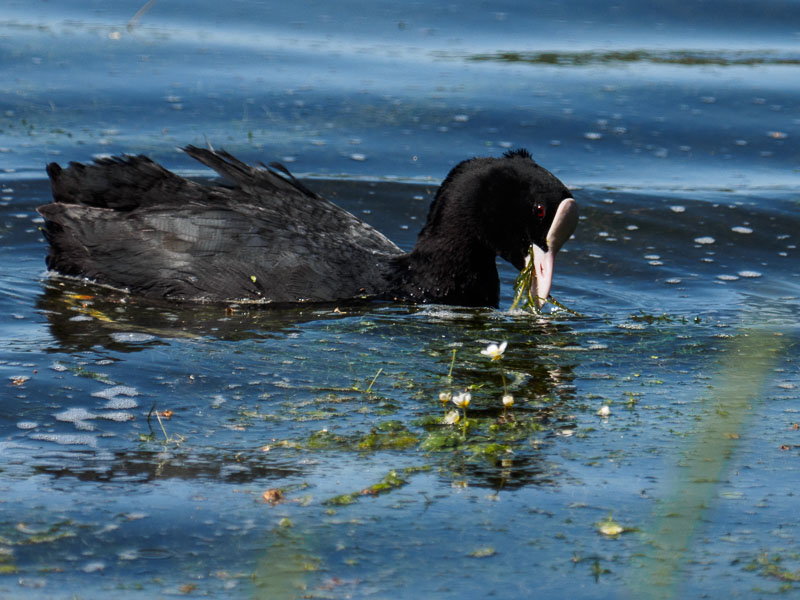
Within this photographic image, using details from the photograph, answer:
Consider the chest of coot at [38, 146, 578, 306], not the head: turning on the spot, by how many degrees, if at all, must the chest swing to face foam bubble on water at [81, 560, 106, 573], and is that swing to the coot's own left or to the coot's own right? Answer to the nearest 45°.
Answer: approximately 90° to the coot's own right

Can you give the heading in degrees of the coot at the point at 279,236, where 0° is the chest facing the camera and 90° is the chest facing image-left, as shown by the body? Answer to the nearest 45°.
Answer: approximately 270°

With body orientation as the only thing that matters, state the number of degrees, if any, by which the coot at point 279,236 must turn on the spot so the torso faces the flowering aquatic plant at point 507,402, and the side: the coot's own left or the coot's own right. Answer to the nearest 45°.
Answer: approximately 45° to the coot's own right

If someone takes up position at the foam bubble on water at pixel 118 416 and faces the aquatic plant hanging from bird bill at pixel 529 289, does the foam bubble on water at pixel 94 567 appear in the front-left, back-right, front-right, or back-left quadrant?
back-right

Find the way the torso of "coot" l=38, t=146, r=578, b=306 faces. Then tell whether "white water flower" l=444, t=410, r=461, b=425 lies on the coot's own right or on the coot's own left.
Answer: on the coot's own right

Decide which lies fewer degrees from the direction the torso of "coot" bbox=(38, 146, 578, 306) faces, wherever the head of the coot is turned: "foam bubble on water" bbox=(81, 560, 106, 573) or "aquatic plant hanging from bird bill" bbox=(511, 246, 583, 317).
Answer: the aquatic plant hanging from bird bill

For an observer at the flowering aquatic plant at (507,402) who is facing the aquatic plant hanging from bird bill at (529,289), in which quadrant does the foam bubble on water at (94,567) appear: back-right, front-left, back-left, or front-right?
back-left

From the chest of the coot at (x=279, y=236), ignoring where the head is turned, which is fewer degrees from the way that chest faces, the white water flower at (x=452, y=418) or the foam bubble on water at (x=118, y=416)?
the white water flower
